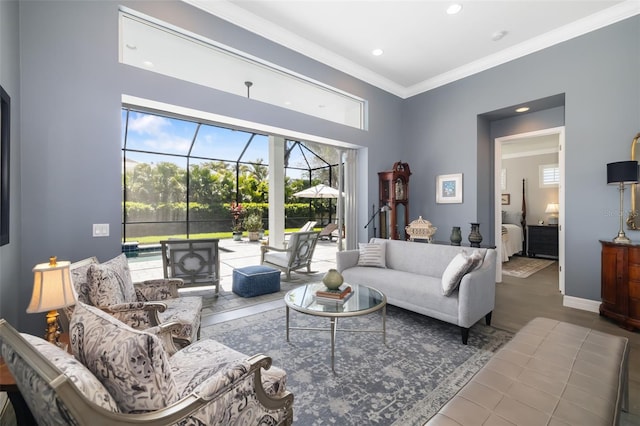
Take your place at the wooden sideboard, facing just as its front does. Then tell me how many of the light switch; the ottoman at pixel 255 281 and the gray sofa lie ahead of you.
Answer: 3

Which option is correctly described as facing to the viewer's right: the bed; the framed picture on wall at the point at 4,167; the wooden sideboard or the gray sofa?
the framed picture on wall

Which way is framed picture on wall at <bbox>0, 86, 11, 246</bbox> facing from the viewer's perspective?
to the viewer's right

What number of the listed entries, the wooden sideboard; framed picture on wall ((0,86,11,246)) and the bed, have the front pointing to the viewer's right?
1

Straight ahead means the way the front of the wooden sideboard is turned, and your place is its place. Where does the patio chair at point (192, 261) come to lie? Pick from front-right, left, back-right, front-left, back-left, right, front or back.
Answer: front

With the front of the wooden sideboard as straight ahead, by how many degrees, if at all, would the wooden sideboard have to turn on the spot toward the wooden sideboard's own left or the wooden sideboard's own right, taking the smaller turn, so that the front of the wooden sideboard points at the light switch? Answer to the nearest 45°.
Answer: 0° — it already faces it

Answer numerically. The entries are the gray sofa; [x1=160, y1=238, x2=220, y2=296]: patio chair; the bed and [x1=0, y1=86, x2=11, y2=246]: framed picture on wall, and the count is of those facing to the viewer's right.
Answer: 1

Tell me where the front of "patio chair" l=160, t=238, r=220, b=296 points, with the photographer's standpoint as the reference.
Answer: facing away from the viewer

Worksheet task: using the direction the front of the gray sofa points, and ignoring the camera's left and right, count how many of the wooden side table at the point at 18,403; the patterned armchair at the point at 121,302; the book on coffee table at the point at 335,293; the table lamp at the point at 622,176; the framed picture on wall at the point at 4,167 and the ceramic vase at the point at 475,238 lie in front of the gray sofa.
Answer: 4

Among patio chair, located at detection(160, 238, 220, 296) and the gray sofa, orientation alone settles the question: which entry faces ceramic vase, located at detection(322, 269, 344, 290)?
the gray sofa

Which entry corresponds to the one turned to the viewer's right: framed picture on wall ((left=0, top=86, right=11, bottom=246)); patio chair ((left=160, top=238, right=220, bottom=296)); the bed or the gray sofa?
the framed picture on wall

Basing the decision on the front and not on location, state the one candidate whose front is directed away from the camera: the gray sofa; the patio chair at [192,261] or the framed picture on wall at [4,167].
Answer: the patio chair

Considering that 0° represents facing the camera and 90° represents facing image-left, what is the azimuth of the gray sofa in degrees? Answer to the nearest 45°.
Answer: approximately 45°

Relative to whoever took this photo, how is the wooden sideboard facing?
facing the viewer and to the left of the viewer

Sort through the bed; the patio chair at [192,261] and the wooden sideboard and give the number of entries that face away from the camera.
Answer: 1
